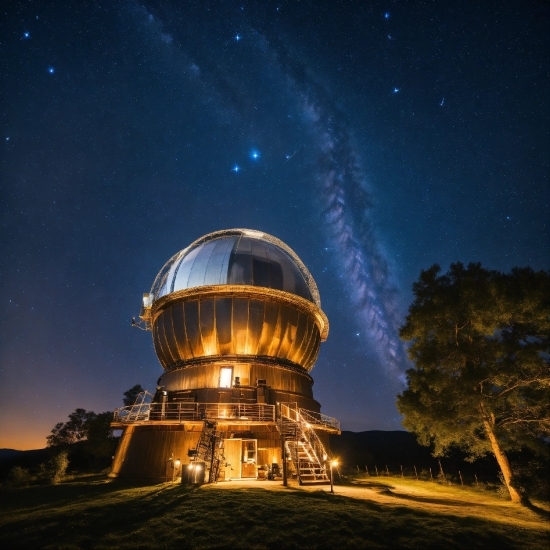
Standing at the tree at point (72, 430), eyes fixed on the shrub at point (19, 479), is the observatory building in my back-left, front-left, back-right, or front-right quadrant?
front-left

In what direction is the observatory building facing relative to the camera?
toward the camera

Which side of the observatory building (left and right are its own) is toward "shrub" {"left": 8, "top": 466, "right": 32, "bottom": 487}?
right

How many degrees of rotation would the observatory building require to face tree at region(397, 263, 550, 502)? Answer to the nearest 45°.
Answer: approximately 45° to its left

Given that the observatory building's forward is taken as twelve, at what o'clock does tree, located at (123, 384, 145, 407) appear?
The tree is roughly at 5 o'clock from the observatory building.

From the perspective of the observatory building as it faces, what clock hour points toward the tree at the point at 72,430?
The tree is roughly at 5 o'clock from the observatory building.

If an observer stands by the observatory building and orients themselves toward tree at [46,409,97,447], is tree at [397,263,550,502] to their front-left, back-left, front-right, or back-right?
back-right

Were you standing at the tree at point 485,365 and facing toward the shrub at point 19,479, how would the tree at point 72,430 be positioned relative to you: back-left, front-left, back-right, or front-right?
front-right
